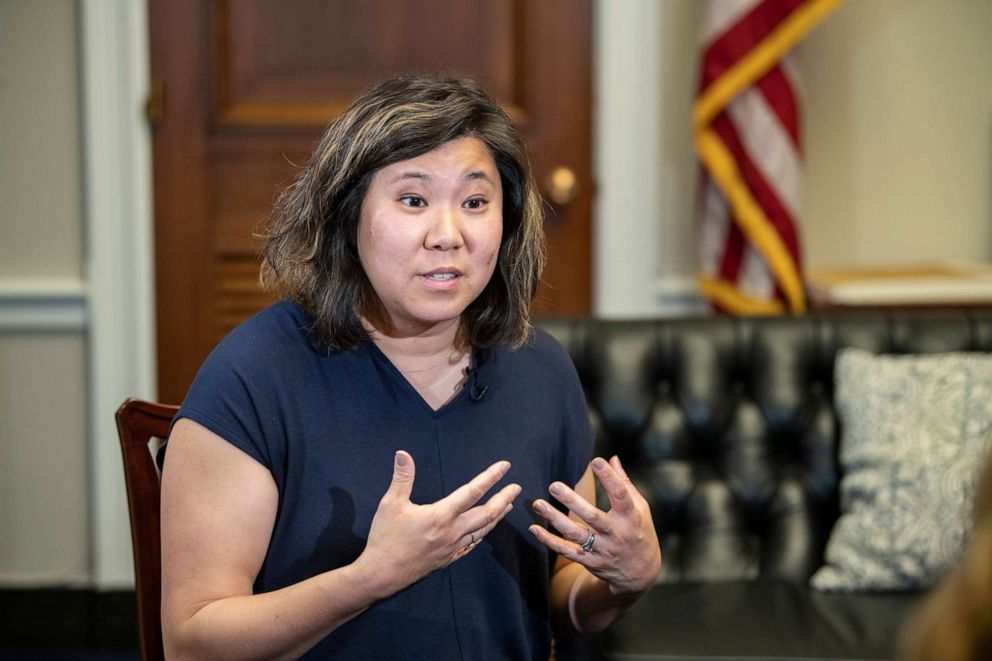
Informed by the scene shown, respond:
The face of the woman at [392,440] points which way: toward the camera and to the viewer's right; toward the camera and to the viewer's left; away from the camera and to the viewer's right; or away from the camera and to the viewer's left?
toward the camera and to the viewer's right

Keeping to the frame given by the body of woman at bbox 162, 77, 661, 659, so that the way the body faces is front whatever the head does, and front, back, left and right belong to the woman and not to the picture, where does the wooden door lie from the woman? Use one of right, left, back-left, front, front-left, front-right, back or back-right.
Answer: back-left

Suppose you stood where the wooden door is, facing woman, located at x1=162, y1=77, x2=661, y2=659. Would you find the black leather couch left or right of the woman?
left

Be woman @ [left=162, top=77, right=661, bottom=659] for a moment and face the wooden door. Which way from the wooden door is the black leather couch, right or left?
right

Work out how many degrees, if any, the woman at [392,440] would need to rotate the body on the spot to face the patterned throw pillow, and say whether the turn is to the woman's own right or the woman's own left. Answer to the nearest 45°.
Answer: approximately 90° to the woman's own left

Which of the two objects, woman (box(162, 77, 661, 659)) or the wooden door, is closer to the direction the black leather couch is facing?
the woman

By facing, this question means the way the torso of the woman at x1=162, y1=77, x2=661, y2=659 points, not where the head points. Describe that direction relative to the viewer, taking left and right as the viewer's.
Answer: facing the viewer and to the right of the viewer

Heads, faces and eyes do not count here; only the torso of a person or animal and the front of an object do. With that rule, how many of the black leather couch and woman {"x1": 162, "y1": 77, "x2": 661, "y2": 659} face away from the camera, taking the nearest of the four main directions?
0
